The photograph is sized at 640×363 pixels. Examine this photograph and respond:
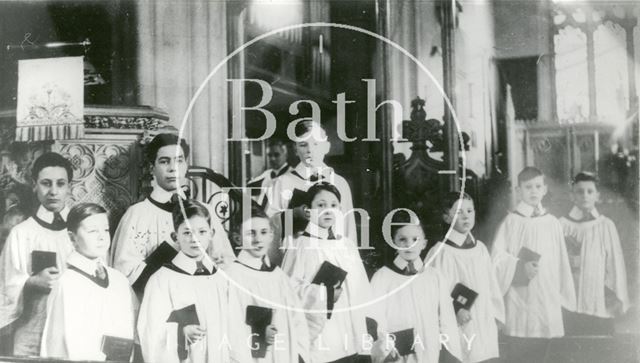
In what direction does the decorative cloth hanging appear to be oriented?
toward the camera

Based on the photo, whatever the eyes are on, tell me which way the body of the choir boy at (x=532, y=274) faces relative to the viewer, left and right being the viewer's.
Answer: facing the viewer

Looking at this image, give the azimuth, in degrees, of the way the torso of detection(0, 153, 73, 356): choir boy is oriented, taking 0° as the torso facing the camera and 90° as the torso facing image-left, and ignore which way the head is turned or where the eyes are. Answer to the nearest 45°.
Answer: approximately 315°

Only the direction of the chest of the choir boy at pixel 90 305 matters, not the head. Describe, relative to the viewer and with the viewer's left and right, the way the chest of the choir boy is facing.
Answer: facing the viewer and to the right of the viewer

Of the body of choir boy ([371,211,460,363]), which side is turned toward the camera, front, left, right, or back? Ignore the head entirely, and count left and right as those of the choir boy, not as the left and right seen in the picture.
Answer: front

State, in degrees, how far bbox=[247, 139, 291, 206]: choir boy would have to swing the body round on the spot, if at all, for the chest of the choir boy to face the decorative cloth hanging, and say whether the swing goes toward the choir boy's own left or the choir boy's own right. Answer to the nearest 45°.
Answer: approximately 45° to the choir boy's own right

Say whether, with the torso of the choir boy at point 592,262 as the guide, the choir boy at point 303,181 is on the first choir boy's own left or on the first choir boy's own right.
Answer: on the first choir boy's own right

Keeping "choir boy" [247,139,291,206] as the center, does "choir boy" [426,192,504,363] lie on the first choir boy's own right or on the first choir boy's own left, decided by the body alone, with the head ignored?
on the first choir boy's own left
